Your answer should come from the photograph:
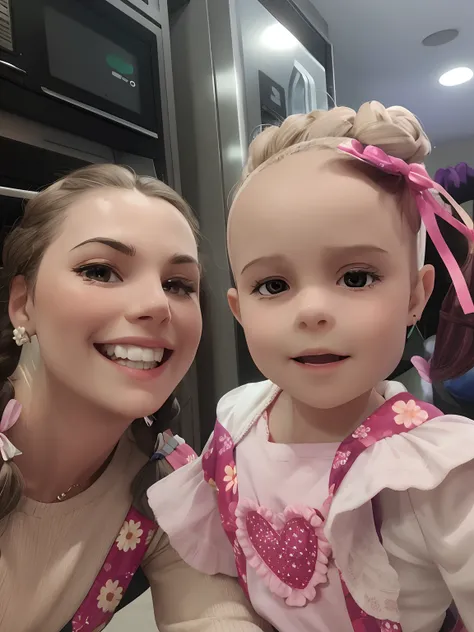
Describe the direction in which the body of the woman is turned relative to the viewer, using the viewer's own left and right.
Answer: facing the viewer and to the right of the viewer

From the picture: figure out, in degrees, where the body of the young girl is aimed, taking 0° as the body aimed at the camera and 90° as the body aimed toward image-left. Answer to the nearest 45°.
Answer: approximately 0°

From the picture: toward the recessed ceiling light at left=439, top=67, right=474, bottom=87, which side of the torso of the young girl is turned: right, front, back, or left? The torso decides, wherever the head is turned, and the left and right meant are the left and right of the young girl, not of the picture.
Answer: back

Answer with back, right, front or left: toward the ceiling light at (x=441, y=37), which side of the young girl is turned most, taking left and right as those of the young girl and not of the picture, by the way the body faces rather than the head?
back

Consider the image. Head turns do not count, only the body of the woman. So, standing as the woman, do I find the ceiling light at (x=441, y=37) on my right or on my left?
on my left
